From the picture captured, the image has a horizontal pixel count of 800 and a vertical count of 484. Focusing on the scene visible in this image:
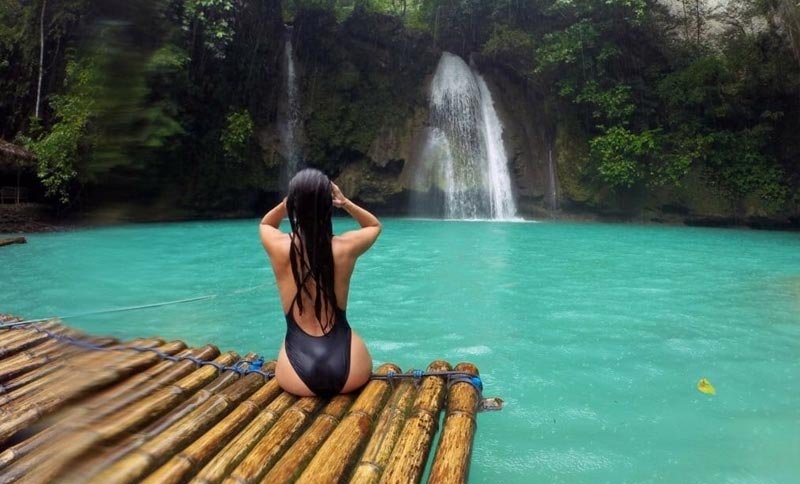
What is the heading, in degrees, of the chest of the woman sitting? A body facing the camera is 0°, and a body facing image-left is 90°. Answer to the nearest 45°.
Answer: approximately 180°

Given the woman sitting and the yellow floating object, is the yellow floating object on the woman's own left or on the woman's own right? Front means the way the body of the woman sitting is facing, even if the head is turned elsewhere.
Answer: on the woman's own right

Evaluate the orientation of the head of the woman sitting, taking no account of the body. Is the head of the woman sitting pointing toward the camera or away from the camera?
away from the camera

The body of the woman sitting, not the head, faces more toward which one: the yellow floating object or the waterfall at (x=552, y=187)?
the waterfall

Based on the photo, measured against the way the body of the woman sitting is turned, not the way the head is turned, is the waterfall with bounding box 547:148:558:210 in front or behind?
in front

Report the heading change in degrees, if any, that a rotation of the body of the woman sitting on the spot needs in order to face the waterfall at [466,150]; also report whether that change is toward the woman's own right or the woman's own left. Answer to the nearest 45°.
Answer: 0° — they already face it
